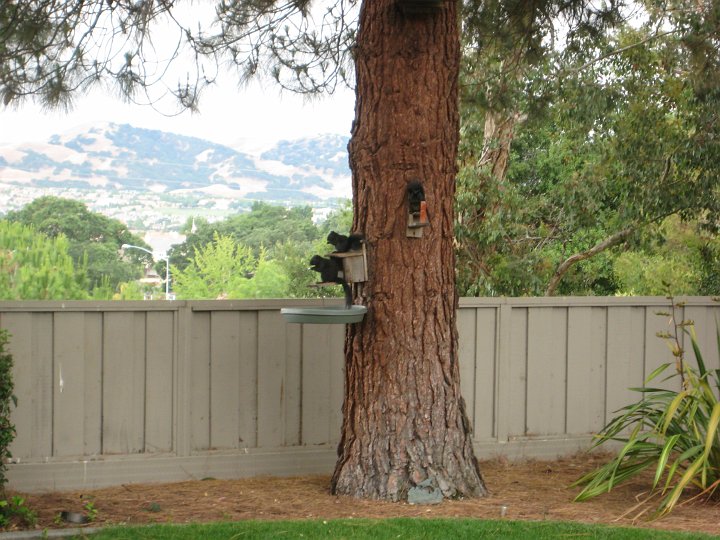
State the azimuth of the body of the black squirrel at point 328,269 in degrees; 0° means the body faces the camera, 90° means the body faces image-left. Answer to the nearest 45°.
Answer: approximately 90°

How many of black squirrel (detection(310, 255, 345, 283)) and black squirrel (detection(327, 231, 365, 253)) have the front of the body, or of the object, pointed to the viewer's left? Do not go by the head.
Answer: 2

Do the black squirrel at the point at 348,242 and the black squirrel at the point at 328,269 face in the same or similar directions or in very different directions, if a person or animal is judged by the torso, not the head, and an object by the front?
same or similar directions

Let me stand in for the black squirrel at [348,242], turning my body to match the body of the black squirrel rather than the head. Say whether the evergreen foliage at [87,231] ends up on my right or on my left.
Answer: on my right

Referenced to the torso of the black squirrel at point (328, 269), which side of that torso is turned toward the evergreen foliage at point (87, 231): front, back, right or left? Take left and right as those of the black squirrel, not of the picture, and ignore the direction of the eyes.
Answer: right

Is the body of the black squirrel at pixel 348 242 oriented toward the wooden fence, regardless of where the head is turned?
no

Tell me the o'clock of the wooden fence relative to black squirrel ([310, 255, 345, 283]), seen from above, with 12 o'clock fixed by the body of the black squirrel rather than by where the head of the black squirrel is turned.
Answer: The wooden fence is roughly at 2 o'clock from the black squirrel.

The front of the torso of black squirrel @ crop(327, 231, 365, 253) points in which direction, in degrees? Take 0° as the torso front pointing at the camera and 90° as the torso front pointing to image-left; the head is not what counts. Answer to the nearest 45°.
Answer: approximately 90°
